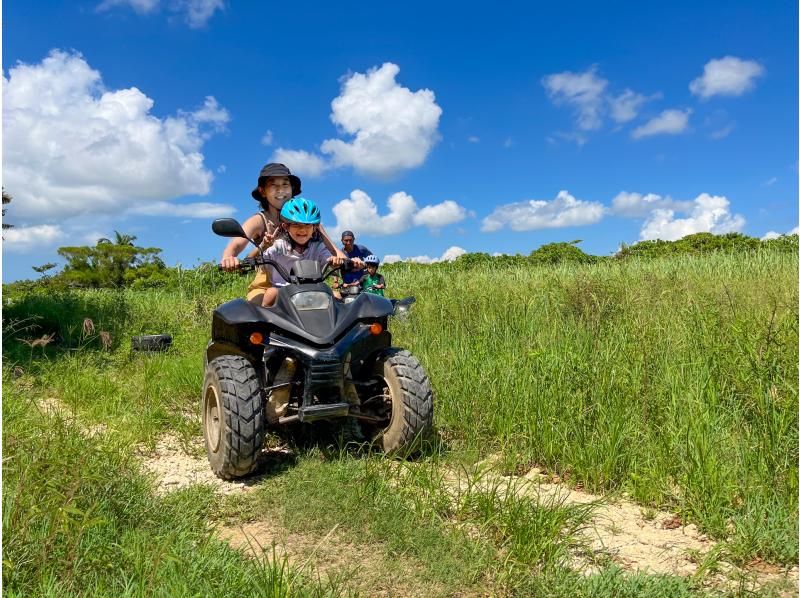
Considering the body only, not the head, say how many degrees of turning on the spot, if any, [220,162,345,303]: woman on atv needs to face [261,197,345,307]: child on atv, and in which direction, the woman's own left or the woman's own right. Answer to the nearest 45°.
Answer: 0° — they already face them

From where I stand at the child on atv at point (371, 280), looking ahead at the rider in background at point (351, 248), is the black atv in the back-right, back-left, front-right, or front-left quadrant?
back-left

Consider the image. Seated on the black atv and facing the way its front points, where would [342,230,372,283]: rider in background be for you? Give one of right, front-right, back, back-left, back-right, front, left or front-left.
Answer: back-left

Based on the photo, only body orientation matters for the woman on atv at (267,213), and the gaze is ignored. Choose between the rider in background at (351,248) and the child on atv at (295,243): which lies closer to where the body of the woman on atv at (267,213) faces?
the child on atv

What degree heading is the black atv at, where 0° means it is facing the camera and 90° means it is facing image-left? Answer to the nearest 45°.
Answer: approximately 315°

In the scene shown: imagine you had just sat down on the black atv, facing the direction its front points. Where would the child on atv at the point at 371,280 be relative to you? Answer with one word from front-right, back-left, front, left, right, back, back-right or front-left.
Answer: back-left

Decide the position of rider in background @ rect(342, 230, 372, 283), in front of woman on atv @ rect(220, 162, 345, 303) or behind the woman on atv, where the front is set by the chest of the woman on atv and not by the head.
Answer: behind
